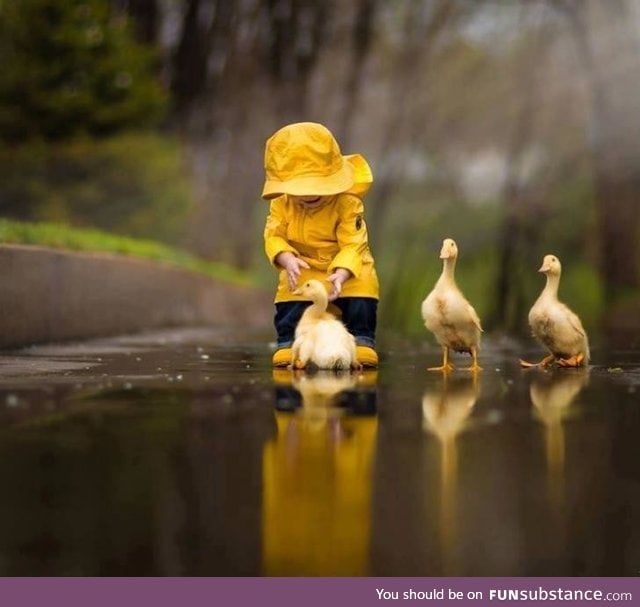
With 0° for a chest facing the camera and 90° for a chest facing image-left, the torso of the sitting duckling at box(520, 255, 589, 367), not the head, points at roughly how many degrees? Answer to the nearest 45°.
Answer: approximately 45°

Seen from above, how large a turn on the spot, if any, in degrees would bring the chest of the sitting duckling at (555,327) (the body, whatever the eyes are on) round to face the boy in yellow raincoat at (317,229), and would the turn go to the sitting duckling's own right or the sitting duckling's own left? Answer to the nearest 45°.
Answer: approximately 45° to the sitting duckling's own right

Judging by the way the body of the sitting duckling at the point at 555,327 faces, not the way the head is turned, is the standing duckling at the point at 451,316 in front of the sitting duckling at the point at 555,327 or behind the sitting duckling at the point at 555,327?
in front

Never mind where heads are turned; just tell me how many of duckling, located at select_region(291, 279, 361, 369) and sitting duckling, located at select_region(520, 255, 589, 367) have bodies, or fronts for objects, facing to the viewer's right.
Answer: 0

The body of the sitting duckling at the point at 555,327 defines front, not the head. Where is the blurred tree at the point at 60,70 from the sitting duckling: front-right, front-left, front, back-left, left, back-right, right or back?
right

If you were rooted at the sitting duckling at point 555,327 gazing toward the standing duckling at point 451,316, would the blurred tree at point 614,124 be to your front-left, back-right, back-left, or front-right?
back-right
